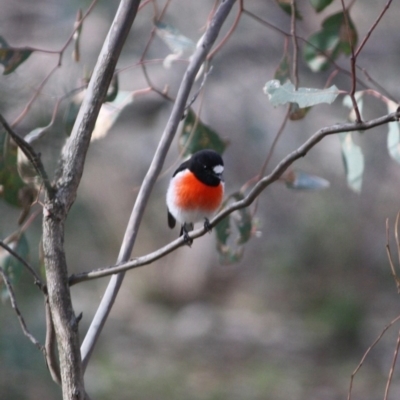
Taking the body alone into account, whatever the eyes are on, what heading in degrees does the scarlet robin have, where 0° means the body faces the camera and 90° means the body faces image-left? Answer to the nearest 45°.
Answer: approximately 315°

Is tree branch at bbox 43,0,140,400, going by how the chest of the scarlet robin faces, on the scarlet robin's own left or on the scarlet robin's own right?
on the scarlet robin's own right
